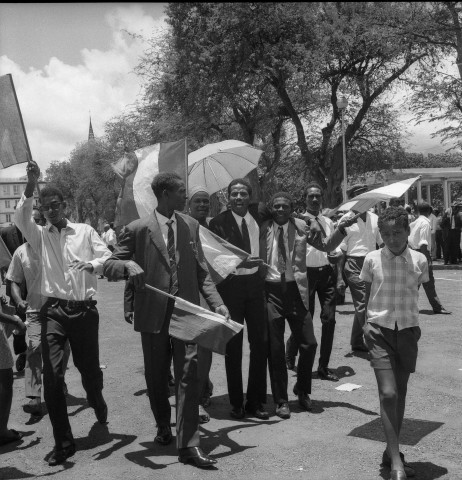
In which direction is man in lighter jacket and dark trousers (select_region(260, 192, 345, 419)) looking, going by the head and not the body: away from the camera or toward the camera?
toward the camera

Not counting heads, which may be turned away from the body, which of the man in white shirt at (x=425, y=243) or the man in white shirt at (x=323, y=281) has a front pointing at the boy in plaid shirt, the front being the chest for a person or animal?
the man in white shirt at (x=323, y=281)

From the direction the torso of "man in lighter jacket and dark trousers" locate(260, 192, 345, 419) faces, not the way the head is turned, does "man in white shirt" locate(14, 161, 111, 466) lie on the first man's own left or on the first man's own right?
on the first man's own right

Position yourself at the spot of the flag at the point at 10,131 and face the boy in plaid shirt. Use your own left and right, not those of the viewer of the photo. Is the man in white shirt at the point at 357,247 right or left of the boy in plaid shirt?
left

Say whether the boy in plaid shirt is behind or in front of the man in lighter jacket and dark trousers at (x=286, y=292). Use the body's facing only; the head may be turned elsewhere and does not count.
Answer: in front

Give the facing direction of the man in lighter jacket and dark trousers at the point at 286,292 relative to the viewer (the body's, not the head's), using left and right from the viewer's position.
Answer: facing the viewer

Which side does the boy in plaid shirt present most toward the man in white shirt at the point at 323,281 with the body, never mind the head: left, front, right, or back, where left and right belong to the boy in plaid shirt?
back

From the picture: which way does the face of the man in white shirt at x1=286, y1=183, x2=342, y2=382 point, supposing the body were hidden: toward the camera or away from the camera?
toward the camera

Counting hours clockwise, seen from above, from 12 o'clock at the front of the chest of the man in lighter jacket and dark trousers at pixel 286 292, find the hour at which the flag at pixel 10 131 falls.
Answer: The flag is roughly at 2 o'clock from the man in lighter jacket and dark trousers.

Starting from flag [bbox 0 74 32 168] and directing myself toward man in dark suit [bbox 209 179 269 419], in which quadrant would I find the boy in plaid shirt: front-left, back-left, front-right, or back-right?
front-right

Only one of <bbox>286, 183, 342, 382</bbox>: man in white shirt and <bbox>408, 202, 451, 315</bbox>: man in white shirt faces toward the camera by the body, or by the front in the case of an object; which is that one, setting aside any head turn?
<bbox>286, 183, 342, 382</bbox>: man in white shirt

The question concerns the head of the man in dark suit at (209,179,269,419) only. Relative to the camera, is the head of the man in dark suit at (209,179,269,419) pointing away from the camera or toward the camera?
toward the camera

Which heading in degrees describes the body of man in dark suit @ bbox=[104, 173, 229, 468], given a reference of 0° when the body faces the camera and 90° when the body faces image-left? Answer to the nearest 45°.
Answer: approximately 315°

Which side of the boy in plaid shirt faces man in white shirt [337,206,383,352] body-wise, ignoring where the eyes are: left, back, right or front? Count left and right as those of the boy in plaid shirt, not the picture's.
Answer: back

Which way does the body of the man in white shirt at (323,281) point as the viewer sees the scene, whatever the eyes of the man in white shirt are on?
toward the camera

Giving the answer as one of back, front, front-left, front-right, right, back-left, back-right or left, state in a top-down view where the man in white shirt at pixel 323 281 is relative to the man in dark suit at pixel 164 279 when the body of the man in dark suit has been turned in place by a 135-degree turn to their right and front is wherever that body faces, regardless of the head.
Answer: back-right

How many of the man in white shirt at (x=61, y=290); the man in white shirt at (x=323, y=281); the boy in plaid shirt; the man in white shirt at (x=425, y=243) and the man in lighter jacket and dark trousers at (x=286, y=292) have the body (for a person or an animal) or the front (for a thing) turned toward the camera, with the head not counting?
4
